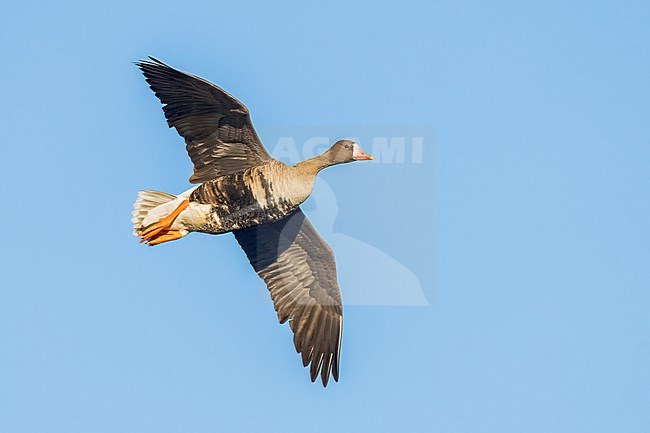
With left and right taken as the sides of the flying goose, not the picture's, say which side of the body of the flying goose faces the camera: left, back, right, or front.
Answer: right
